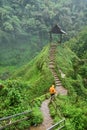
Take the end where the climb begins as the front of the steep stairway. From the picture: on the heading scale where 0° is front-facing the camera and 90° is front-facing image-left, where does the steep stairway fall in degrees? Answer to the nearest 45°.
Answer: approximately 0°
